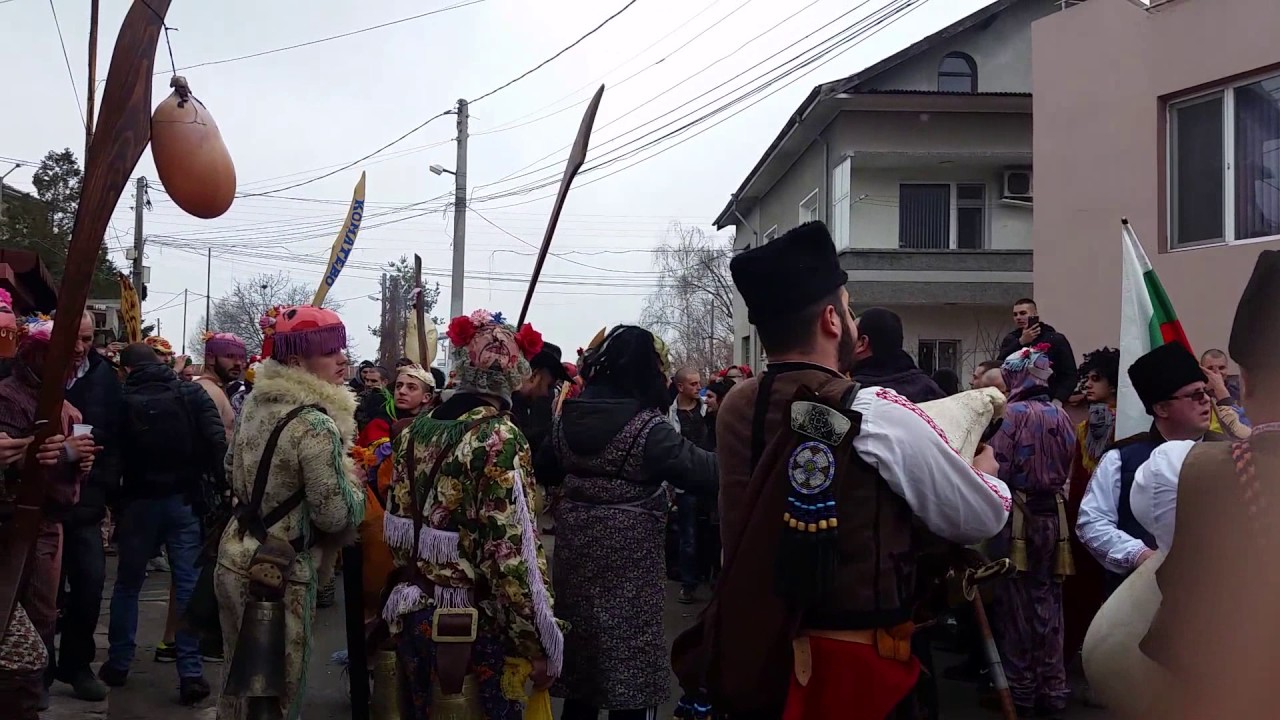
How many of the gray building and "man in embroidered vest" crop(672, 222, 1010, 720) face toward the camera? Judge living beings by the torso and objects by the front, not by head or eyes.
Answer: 1

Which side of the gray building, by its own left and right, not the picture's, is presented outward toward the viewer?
front

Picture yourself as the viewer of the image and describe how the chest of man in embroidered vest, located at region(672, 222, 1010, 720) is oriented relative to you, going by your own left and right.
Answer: facing away from the viewer and to the right of the viewer

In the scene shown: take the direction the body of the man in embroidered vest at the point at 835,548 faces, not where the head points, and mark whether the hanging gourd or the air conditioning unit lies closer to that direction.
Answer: the air conditioning unit

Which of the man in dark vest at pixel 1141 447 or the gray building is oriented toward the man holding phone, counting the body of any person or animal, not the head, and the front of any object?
the gray building

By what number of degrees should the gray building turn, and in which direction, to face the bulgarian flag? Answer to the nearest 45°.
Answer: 0° — it already faces it

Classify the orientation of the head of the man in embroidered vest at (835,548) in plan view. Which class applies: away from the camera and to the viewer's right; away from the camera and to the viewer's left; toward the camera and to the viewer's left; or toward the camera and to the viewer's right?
away from the camera and to the viewer's right

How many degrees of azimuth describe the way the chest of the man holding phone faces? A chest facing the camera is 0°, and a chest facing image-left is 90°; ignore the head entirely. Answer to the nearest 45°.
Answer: approximately 45°

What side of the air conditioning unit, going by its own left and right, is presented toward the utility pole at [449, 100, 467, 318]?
right

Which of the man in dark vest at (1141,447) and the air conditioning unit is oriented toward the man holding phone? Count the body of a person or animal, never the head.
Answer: the air conditioning unit

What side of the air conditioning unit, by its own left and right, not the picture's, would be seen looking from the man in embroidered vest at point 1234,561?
front

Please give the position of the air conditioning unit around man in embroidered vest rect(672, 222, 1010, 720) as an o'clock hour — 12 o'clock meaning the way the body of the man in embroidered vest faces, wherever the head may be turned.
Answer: The air conditioning unit is roughly at 11 o'clock from the man in embroidered vest.

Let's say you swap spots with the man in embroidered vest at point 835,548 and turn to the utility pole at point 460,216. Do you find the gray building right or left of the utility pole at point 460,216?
right

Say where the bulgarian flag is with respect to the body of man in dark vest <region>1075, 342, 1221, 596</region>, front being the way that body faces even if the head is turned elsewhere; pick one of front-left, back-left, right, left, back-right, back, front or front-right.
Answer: back-left

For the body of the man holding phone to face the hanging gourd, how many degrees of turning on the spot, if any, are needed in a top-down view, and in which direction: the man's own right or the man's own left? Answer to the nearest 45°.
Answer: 0° — they already face it
